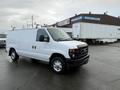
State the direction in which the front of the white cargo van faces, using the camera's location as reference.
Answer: facing the viewer and to the right of the viewer
